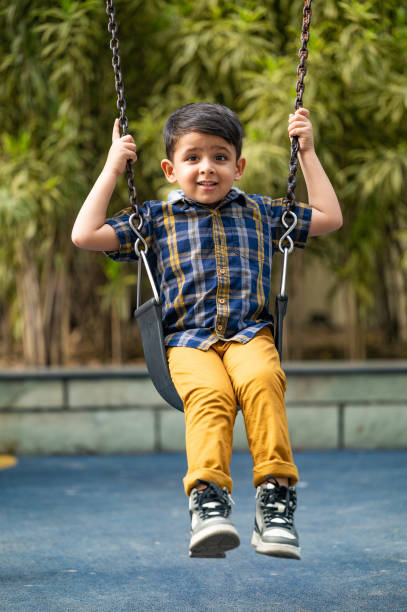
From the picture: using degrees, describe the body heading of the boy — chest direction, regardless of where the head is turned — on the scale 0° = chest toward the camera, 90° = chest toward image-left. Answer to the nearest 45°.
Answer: approximately 0°
